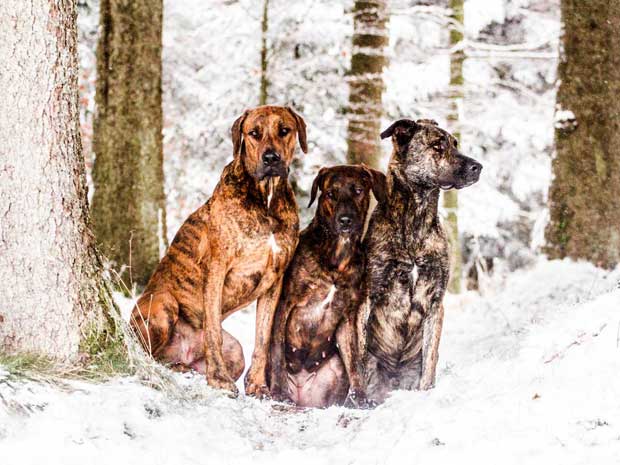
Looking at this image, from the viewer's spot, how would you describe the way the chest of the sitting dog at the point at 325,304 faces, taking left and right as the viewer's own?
facing the viewer

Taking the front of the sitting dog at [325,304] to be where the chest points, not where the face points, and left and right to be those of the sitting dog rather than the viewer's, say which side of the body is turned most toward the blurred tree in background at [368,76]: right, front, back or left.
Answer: back

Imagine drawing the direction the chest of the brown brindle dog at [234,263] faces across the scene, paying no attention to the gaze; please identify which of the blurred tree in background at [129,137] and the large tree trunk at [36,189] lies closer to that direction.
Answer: the large tree trunk

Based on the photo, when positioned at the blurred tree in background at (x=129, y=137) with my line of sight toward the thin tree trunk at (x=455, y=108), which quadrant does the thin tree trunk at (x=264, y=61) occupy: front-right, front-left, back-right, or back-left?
front-left

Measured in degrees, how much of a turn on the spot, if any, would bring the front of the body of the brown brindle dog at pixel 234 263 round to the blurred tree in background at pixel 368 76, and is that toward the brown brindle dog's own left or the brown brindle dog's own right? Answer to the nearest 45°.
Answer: approximately 135° to the brown brindle dog's own left

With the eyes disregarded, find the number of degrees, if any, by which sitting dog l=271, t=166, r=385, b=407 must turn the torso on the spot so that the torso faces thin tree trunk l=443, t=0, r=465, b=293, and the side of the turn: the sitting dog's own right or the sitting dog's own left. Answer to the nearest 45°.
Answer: approximately 180°

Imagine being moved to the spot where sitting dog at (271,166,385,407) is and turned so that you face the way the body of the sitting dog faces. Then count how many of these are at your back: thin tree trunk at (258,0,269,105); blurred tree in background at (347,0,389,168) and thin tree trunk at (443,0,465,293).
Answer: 3

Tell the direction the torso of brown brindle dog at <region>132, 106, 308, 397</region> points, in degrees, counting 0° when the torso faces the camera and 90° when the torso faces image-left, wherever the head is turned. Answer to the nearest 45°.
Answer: approximately 315°

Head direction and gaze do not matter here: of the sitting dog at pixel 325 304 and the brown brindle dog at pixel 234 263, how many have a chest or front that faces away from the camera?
0

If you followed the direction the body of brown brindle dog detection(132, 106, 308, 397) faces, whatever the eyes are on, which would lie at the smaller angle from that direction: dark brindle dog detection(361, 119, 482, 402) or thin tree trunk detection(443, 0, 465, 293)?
the dark brindle dog

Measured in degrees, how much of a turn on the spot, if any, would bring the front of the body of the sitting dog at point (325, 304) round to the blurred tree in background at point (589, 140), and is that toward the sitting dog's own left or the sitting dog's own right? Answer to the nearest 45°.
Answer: approximately 135° to the sitting dog's own left
